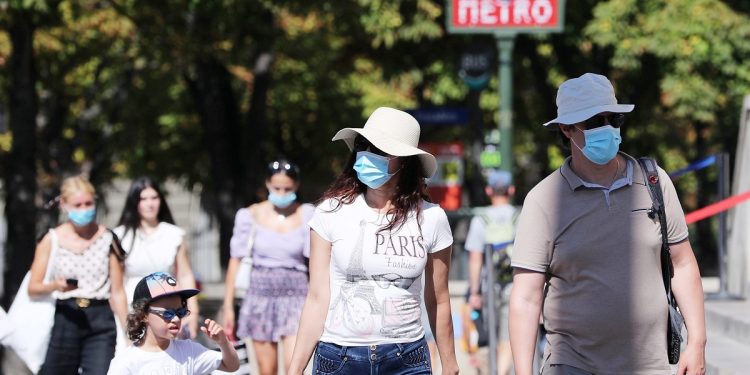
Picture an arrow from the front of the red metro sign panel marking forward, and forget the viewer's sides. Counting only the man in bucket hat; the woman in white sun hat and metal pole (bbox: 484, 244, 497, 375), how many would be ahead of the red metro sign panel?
3

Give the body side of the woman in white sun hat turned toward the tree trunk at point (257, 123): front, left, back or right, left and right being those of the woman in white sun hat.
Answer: back

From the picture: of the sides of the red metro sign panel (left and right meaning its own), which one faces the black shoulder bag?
front

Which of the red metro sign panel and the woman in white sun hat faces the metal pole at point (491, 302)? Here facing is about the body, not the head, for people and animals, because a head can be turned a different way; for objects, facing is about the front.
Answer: the red metro sign panel

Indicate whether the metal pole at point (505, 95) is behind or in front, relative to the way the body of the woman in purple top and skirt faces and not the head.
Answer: behind

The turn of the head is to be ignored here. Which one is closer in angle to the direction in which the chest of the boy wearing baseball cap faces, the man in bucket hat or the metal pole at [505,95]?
the man in bucket hat

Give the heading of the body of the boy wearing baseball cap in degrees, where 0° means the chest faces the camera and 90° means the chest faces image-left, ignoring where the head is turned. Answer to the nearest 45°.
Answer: approximately 315°

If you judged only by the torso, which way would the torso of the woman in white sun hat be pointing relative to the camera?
toward the camera

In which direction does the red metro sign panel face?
toward the camera

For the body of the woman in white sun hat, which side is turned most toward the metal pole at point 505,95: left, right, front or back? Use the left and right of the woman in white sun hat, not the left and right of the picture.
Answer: back

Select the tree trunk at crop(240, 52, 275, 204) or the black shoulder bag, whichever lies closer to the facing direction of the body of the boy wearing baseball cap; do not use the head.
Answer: the black shoulder bag

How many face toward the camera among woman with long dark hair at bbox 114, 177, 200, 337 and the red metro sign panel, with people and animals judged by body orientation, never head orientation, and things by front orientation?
2
